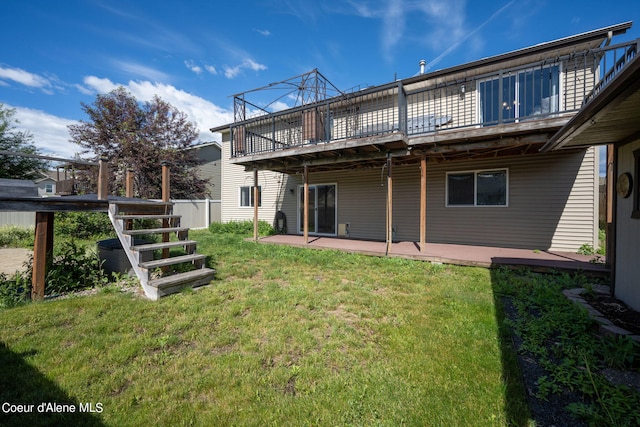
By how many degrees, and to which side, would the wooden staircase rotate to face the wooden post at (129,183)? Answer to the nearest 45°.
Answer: approximately 135° to its left

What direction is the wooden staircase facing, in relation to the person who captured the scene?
facing the viewer and to the right of the viewer

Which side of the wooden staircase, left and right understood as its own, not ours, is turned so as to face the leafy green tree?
back

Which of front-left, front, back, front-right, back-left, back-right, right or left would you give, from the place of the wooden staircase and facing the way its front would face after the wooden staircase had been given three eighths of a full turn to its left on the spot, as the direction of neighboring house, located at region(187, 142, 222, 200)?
front

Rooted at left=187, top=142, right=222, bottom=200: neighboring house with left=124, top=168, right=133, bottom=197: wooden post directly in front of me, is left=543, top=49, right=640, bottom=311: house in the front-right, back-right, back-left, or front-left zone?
front-left

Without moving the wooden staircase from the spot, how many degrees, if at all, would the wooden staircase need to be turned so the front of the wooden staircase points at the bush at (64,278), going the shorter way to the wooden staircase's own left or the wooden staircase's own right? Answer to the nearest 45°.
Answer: approximately 180°

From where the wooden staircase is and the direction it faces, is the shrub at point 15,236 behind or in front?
behind

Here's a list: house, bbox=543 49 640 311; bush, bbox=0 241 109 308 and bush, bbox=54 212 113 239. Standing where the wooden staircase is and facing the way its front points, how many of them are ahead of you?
1

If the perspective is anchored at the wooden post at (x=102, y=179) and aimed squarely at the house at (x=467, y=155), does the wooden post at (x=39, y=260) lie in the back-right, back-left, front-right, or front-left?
back-right

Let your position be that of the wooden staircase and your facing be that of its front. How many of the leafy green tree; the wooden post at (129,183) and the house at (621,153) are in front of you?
1
